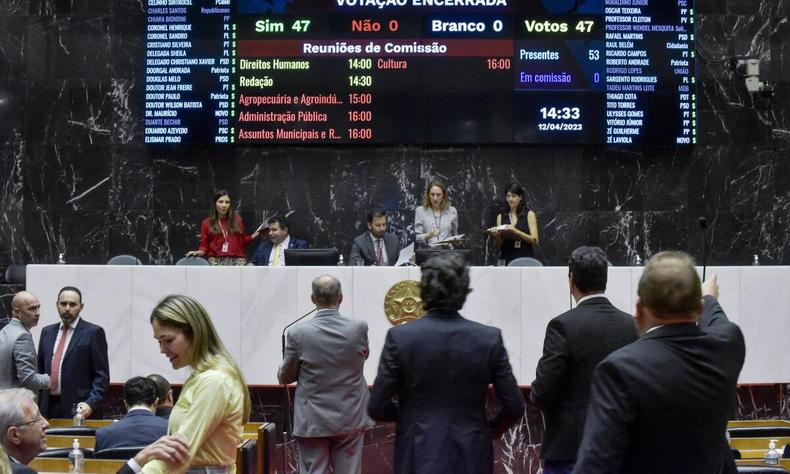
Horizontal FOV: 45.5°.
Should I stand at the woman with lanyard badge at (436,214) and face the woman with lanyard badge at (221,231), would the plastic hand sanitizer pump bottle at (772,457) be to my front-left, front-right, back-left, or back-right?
back-left

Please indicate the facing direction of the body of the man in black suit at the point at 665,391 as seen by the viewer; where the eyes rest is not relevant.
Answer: away from the camera

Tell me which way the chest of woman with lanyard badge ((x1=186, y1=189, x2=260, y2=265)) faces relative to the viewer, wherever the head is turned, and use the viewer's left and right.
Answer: facing the viewer

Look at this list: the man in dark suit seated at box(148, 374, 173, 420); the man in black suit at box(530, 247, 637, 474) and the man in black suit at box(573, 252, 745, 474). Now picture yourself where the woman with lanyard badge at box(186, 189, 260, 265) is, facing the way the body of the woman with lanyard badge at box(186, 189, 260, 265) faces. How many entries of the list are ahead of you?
3

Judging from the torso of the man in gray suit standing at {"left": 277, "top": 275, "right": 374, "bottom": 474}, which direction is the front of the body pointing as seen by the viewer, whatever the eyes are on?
away from the camera

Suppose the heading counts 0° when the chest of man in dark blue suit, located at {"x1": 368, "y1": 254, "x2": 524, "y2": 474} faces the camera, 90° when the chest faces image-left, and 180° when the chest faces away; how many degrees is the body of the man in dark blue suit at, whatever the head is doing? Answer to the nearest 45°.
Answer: approximately 180°

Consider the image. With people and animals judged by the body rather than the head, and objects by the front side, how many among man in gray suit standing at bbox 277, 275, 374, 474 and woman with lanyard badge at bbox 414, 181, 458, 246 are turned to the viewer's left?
0

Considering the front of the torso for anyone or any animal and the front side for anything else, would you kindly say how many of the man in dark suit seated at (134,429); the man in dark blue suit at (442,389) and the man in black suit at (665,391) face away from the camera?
3

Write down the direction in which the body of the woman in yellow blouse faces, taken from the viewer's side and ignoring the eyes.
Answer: to the viewer's left

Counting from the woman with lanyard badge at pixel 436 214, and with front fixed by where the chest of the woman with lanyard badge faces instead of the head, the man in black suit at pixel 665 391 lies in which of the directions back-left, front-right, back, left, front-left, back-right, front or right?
front

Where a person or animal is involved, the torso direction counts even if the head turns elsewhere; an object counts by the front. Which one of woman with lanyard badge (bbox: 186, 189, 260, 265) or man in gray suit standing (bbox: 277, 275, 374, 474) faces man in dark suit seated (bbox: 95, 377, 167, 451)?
the woman with lanyard badge
